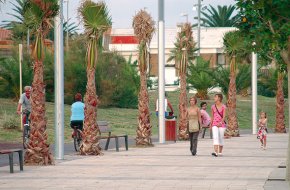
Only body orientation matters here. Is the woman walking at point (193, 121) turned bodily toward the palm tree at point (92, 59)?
no

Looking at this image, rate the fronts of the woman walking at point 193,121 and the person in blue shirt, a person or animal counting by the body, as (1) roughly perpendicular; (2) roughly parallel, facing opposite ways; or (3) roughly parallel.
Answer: roughly parallel, facing opposite ways

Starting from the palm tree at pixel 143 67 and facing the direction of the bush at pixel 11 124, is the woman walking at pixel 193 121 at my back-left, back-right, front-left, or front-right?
back-left

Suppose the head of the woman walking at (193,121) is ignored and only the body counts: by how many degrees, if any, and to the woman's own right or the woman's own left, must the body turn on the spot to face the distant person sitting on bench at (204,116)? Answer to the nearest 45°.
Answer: approximately 180°

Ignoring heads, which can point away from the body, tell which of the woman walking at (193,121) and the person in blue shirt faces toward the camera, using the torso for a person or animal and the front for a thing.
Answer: the woman walking

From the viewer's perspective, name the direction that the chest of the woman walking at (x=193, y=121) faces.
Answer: toward the camera

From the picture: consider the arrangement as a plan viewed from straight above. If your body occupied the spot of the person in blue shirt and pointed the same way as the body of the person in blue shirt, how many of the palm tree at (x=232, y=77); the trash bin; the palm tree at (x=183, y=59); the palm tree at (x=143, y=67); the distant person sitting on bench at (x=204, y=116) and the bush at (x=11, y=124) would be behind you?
0

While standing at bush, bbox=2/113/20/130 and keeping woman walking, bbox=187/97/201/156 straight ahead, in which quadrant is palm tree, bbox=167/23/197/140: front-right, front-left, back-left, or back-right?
front-left

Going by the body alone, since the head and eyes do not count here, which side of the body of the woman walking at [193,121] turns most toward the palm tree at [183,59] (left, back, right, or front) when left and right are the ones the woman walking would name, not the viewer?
back

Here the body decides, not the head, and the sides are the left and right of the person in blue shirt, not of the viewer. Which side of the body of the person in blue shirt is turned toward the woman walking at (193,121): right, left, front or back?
right

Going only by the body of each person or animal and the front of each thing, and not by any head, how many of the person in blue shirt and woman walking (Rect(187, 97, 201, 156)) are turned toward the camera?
1

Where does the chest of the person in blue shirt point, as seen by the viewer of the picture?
away from the camera
